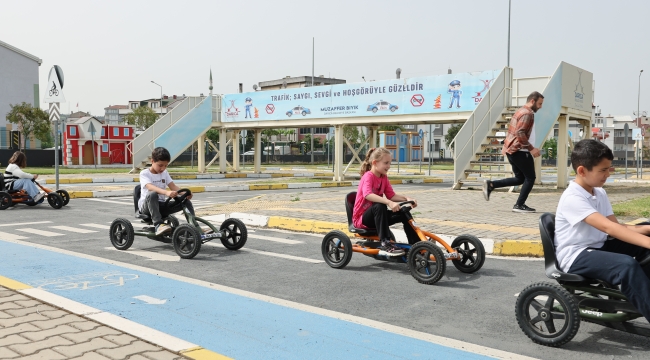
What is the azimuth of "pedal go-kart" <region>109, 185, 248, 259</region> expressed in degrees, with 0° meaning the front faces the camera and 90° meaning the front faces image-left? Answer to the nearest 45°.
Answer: approximately 315°

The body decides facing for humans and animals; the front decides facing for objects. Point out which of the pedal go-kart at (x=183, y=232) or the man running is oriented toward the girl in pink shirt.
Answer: the pedal go-kart

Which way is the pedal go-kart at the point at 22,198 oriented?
to the viewer's right

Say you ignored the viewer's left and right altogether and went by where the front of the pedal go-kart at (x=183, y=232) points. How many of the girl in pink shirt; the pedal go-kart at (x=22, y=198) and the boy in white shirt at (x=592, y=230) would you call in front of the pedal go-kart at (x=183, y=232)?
2

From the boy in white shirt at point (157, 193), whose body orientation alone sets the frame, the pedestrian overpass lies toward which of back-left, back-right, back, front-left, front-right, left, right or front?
left
